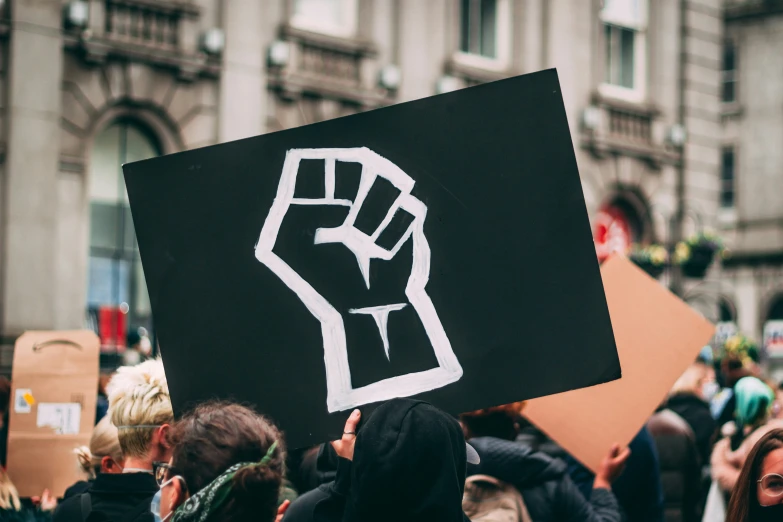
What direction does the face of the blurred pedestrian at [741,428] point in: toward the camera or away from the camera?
away from the camera

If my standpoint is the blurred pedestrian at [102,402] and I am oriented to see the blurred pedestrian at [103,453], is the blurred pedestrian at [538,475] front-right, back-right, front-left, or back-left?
front-left

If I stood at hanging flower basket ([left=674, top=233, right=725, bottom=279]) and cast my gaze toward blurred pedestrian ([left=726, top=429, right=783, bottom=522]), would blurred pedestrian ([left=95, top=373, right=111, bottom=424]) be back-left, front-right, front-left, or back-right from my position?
front-right

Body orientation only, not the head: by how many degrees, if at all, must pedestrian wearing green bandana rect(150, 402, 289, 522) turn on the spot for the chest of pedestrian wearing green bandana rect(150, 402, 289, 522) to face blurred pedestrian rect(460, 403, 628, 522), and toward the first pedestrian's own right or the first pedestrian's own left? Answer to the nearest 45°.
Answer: approximately 90° to the first pedestrian's own right

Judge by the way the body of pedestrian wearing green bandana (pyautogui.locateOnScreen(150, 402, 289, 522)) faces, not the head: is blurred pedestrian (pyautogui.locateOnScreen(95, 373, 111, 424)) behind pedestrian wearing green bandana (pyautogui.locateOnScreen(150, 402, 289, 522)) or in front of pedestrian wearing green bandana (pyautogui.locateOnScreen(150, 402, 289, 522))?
in front

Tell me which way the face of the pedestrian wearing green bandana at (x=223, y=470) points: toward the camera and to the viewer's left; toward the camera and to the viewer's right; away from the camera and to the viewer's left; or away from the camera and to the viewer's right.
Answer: away from the camera and to the viewer's left

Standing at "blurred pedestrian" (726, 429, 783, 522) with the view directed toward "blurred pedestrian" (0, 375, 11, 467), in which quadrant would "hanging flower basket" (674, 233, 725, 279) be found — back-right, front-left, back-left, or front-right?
front-right

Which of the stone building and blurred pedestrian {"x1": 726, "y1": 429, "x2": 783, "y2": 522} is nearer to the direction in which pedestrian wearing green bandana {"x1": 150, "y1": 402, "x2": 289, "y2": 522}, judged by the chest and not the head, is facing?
the stone building

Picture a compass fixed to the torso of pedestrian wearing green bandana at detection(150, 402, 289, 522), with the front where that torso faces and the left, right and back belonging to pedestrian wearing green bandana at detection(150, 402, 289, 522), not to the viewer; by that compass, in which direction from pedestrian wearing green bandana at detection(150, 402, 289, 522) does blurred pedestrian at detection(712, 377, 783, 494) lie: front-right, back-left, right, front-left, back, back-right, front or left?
right

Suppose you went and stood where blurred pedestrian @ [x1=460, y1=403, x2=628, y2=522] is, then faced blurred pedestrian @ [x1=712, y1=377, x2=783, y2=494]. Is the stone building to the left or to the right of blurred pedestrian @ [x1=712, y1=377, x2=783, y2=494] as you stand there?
left

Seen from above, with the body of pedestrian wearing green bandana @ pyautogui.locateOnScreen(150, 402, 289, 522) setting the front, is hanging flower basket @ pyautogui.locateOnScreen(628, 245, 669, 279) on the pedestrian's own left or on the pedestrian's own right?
on the pedestrian's own right

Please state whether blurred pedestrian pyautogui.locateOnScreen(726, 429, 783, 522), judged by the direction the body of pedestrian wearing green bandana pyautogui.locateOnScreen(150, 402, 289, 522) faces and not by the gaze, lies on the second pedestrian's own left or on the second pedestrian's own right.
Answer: on the second pedestrian's own right

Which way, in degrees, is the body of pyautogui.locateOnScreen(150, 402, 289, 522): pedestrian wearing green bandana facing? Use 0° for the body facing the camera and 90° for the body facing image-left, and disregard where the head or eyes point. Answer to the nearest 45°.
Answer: approximately 135°
